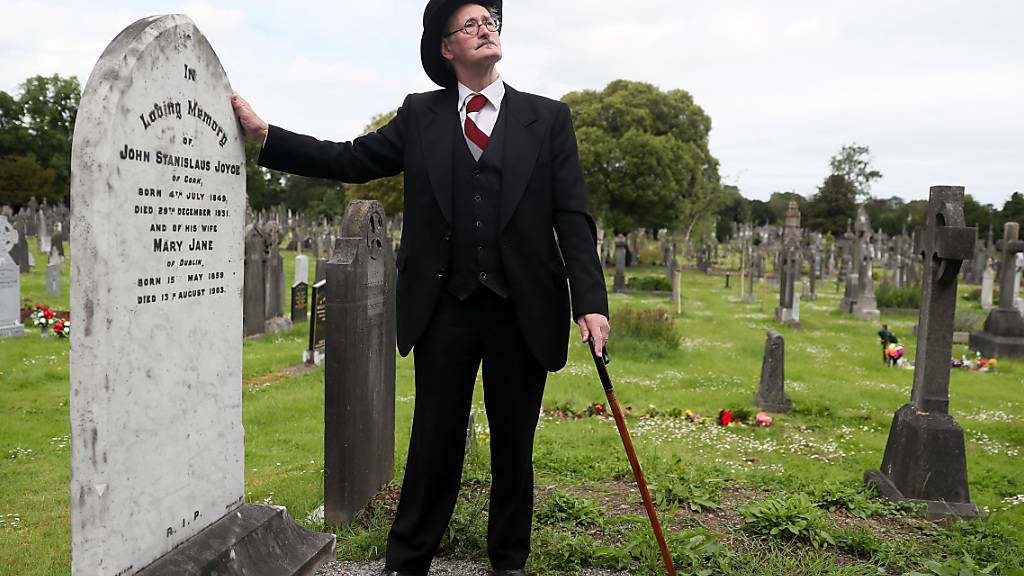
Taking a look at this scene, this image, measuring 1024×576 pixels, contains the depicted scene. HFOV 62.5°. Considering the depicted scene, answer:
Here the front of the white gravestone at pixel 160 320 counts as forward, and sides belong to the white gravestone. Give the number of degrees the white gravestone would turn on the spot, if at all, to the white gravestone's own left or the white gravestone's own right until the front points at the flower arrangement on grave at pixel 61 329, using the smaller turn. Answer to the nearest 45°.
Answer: approximately 135° to the white gravestone's own left

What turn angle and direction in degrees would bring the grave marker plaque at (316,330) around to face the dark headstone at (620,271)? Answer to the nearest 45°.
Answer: approximately 90° to its left

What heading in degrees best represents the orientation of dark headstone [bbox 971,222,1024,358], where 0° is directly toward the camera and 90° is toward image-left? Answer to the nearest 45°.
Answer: approximately 45°

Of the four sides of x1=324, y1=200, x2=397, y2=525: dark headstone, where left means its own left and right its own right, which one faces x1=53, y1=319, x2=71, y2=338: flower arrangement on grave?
back

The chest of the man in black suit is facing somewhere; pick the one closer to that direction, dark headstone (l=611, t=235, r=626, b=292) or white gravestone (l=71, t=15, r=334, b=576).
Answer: the white gravestone

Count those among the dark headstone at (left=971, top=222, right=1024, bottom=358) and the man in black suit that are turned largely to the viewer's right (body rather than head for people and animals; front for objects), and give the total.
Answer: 0

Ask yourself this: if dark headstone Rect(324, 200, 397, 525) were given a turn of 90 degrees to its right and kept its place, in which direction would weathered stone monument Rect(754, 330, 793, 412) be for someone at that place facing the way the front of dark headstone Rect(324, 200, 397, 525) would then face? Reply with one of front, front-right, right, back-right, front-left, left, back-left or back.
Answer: back

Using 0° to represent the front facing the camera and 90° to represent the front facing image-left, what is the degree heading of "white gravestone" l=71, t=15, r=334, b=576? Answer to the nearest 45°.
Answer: approximately 315°

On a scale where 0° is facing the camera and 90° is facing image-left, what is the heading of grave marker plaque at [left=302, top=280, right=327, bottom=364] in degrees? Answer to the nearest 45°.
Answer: approximately 315°

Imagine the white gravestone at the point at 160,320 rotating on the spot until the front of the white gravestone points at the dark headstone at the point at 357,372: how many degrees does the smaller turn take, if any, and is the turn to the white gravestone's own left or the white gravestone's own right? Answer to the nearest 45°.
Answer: approximately 90° to the white gravestone's own left

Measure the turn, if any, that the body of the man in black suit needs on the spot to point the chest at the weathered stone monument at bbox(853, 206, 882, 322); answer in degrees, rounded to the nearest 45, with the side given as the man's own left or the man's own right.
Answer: approximately 135° to the man's own left

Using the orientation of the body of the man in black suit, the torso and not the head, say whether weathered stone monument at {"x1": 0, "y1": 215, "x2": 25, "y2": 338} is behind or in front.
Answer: behind

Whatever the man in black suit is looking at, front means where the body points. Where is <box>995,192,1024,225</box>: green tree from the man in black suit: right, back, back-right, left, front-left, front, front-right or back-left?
back-left
